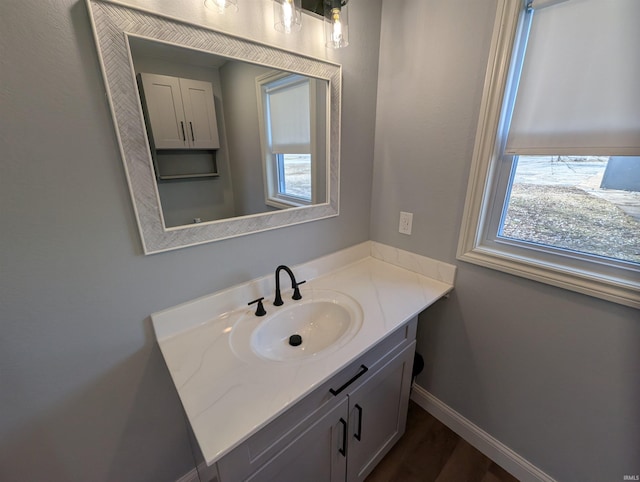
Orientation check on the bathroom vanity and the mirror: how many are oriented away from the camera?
0

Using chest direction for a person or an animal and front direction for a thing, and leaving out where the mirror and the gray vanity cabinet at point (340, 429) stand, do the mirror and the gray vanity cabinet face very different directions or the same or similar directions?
same or similar directions

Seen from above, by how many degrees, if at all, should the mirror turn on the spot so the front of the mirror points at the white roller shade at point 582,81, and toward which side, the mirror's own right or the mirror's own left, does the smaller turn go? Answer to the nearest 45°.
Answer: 0° — it already faces it

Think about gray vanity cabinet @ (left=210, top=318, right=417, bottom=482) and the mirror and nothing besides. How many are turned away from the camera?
0

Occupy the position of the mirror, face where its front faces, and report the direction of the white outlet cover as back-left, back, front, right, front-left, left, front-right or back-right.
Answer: front-left

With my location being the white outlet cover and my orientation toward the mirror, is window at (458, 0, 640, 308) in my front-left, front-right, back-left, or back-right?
back-left

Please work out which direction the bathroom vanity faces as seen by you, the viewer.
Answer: facing the viewer and to the right of the viewer

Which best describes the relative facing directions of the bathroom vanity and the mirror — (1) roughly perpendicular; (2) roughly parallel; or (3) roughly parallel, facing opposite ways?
roughly parallel

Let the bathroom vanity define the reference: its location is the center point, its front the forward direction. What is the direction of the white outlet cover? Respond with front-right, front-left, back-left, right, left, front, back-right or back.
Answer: left
